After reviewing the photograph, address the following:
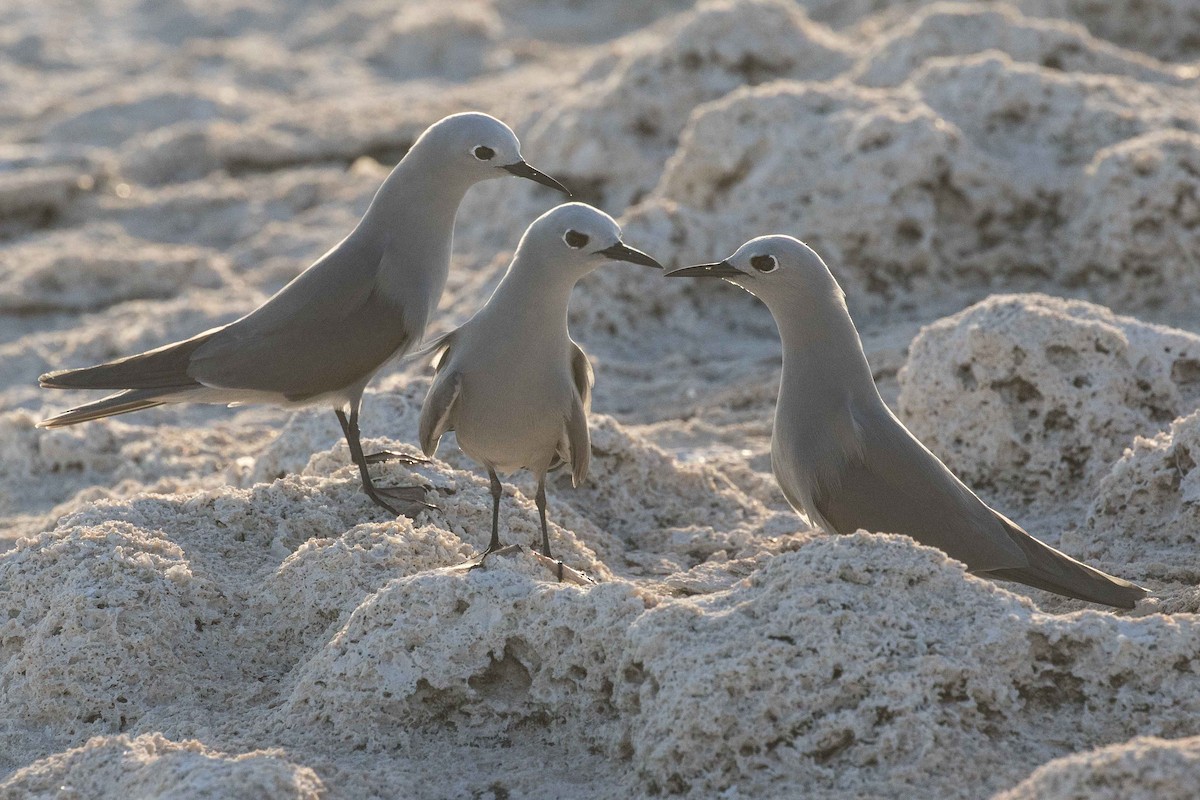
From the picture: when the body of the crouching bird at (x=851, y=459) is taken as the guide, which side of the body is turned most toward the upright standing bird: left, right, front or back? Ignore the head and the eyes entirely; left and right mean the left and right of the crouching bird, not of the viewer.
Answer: front

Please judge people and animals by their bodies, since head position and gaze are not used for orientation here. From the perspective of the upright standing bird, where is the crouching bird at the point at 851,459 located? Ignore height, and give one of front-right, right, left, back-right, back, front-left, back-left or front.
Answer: left

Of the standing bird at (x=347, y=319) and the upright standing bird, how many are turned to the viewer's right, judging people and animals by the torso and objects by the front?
1

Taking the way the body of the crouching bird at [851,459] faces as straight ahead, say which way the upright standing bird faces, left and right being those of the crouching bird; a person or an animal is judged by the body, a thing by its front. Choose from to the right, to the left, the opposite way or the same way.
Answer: to the left

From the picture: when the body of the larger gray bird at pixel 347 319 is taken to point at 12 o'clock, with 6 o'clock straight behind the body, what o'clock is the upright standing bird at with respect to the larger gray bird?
The upright standing bird is roughly at 2 o'clock from the larger gray bird.

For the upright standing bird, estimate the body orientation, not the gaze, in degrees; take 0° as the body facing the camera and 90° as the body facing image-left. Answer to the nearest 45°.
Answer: approximately 0°

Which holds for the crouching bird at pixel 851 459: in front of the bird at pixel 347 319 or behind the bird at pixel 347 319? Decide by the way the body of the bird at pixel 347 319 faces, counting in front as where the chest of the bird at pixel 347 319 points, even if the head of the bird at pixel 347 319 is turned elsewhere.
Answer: in front

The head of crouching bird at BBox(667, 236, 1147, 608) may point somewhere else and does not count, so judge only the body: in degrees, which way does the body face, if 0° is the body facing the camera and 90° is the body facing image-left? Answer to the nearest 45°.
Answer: approximately 90°

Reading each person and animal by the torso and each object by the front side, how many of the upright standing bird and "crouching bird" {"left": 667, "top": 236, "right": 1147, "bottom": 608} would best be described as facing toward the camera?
1

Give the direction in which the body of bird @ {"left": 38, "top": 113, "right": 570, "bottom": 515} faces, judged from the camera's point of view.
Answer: to the viewer's right

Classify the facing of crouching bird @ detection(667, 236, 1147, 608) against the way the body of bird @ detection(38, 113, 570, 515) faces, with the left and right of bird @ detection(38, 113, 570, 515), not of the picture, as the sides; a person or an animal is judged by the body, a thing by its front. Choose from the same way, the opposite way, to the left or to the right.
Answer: the opposite way

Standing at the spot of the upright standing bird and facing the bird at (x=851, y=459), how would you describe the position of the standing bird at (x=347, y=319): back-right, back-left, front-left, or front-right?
back-left
